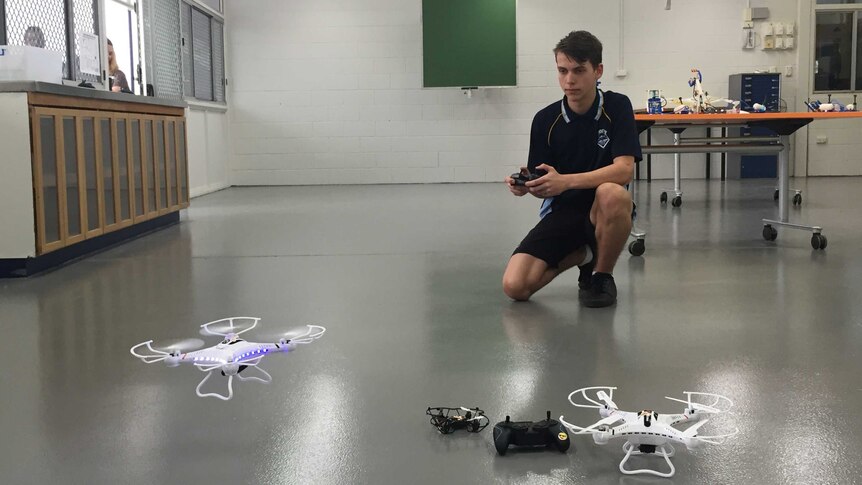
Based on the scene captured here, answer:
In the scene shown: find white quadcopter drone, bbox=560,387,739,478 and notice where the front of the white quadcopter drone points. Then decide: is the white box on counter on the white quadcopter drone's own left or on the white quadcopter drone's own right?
on the white quadcopter drone's own right

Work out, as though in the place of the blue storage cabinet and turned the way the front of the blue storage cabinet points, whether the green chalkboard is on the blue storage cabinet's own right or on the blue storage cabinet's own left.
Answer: on the blue storage cabinet's own right

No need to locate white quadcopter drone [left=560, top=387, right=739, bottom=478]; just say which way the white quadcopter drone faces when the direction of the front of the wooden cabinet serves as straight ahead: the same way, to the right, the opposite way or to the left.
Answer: to the right

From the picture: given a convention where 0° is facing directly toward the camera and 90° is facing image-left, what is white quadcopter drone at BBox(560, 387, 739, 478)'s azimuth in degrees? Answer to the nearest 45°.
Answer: approximately 0°

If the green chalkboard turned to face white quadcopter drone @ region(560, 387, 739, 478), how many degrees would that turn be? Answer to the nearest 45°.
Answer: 0° — it already faces it
